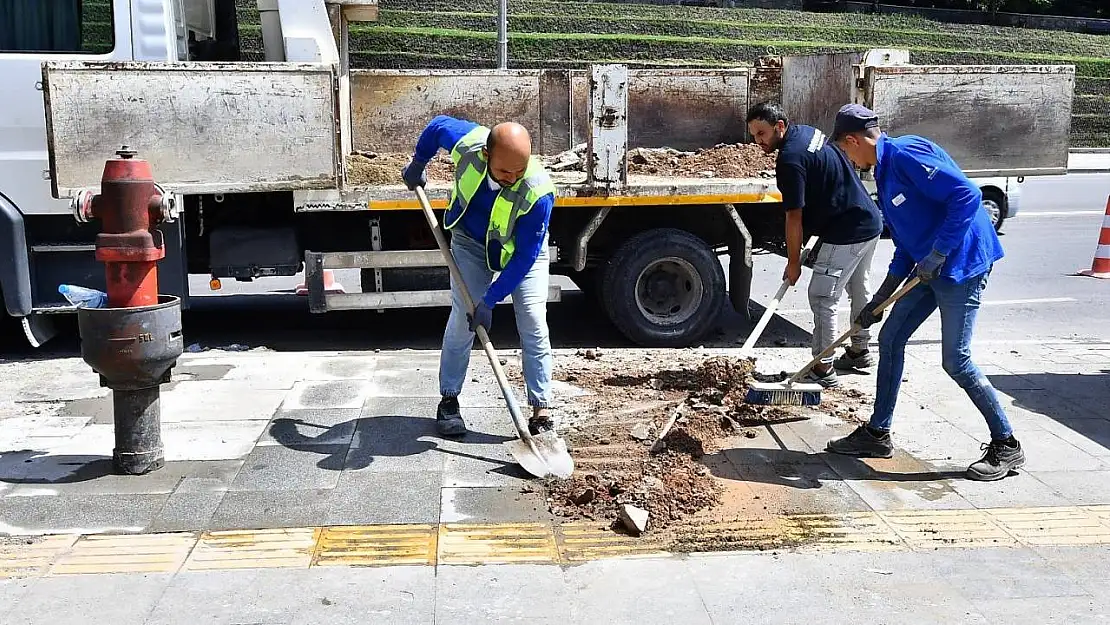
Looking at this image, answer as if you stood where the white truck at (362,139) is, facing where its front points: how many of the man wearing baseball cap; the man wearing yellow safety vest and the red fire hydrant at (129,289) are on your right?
0

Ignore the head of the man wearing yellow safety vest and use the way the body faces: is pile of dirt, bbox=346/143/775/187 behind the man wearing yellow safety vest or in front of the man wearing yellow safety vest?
behind

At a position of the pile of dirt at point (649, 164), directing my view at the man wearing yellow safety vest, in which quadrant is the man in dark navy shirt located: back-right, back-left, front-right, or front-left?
front-left

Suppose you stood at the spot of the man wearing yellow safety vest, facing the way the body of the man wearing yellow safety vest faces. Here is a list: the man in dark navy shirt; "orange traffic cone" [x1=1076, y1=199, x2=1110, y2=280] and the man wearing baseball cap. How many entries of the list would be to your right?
0

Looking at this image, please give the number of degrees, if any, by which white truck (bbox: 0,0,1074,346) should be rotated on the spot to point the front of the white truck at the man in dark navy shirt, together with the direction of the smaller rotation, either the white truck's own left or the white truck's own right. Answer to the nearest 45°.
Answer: approximately 135° to the white truck's own left

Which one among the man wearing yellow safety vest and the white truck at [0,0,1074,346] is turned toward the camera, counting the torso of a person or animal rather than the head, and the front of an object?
the man wearing yellow safety vest

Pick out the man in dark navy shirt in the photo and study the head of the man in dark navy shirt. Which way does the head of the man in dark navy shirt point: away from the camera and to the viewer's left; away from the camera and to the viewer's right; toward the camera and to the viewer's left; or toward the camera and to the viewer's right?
toward the camera and to the viewer's left

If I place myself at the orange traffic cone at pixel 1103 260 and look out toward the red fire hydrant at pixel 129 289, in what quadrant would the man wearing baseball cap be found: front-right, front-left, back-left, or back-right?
front-left

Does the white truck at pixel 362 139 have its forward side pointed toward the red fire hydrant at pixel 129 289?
no

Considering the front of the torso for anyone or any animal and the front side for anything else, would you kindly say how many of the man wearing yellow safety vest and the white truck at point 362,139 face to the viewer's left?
1

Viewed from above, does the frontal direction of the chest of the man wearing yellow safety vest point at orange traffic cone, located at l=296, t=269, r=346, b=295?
no

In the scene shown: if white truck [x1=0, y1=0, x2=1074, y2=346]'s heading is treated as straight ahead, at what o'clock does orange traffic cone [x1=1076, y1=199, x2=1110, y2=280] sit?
The orange traffic cone is roughly at 5 o'clock from the white truck.

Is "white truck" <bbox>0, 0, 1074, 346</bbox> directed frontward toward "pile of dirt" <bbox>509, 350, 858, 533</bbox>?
no

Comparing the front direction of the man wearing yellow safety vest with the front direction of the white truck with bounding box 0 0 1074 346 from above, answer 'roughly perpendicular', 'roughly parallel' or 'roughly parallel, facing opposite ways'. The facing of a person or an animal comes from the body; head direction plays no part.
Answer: roughly perpendicular

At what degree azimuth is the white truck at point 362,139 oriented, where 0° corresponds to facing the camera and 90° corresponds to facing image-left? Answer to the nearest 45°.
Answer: approximately 90°

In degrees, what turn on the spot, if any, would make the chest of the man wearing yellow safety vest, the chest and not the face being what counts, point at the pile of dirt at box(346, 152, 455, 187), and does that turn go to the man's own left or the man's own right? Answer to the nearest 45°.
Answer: approximately 180°

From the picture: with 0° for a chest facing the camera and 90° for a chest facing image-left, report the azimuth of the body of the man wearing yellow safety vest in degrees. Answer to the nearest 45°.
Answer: approximately 0°
